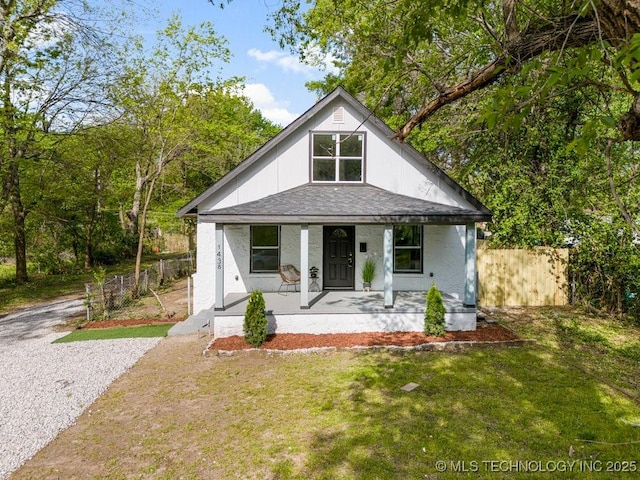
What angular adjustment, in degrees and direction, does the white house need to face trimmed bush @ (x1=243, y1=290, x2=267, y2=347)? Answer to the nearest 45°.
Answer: approximately 45° to its right

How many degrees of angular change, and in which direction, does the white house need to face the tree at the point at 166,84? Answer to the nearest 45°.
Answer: approximately 135° to its right

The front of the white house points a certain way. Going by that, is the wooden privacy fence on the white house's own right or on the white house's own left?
on the white house's own left

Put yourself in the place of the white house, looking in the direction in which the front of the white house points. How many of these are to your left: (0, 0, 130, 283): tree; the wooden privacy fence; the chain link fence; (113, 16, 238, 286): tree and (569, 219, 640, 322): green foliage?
2

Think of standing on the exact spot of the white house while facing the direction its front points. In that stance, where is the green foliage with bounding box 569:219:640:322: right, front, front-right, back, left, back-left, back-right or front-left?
left

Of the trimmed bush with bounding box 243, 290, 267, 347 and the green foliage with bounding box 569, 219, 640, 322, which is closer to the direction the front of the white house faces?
the trimmed bush

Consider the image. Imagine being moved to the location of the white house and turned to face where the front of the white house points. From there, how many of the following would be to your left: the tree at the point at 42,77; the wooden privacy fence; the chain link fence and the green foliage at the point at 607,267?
2

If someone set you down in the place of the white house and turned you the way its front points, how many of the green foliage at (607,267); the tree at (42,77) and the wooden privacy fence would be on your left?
2

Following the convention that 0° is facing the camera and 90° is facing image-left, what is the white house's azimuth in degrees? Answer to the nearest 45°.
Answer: approximately 0°

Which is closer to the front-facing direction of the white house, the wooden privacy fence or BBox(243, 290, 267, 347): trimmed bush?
the trimmed bush

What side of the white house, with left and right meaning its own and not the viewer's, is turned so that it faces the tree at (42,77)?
right

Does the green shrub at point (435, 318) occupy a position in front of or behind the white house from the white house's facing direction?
in front

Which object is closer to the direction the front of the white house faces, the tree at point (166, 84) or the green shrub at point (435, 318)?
the green shrub

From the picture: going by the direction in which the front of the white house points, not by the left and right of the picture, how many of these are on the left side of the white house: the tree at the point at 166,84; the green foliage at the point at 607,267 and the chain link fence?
1
